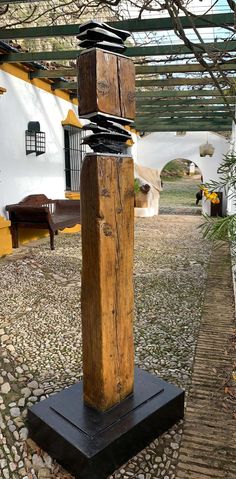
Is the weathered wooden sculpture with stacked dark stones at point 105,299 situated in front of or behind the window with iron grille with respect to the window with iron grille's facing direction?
in front

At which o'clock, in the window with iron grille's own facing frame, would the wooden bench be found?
The wooden bench is roughly at 2 o'clock from the window with iron grille.

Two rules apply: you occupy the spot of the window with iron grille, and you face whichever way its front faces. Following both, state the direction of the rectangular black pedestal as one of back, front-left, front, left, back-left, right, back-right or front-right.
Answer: front-right

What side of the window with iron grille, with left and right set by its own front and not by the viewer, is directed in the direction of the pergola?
front

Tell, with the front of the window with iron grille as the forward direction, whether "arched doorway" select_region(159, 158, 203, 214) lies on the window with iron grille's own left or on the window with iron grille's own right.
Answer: on the window with iron grille's own left

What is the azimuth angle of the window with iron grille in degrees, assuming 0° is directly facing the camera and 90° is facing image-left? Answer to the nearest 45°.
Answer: approximately 315°

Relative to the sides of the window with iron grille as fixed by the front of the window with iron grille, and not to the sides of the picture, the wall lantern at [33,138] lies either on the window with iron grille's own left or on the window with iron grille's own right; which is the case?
on the window with iron grille's own right

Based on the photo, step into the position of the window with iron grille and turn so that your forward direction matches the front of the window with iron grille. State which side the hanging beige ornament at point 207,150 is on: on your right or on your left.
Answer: on your left
